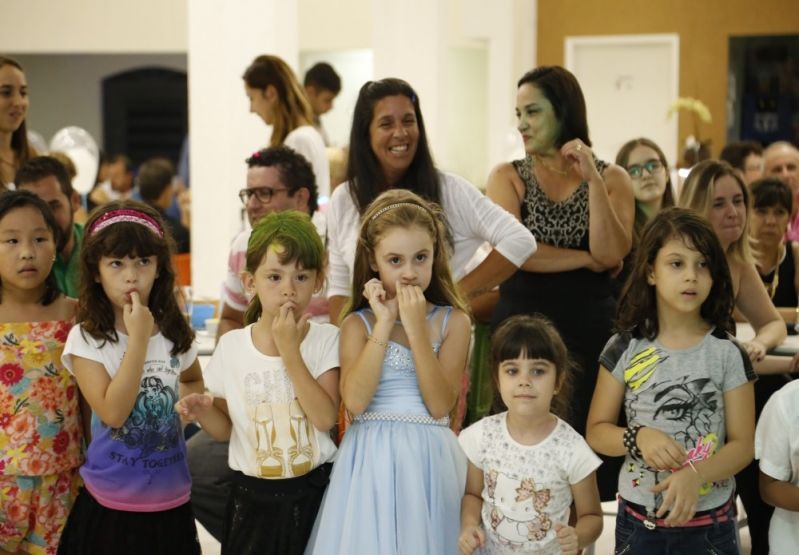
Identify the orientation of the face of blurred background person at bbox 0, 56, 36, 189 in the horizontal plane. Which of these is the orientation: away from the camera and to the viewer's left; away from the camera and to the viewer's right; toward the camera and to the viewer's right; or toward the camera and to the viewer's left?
toward the camera and to the viewer's right

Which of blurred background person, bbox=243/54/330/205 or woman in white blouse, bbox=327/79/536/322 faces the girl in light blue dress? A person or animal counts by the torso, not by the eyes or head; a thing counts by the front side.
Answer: the woman in white blouse

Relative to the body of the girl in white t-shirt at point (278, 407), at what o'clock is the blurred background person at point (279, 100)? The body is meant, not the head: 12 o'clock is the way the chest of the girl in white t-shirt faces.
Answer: The blurred background person is roughly at 6 o'clock from the girl in white t-shirt.

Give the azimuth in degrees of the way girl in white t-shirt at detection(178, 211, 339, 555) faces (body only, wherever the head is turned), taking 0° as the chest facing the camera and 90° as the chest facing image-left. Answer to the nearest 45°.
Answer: approximately 0°

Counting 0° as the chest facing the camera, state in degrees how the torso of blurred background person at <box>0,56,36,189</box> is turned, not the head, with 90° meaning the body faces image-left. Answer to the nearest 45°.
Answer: approximately 315°

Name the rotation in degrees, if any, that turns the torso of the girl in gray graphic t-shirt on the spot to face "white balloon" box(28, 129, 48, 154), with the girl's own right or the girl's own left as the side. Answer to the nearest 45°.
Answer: approximately 135° to the girl's own right

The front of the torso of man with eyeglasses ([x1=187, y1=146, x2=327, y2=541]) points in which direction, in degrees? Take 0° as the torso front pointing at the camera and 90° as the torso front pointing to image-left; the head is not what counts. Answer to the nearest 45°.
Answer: approximately 45°

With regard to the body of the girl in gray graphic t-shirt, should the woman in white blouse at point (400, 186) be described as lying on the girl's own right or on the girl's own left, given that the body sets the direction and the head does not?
on the girl's own right
